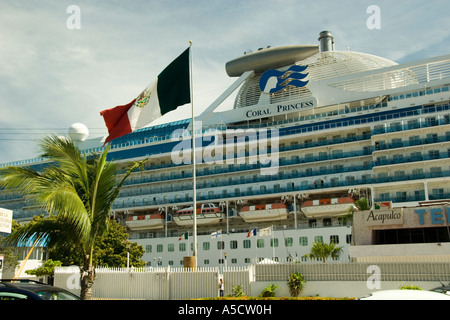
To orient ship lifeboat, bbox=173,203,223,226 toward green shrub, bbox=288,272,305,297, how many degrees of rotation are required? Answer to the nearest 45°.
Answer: approximately 90° to its left

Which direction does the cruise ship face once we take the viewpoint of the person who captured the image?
facing away from the viewer and to the left of the viewer

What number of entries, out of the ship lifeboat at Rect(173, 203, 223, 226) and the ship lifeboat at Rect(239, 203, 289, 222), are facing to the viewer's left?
2

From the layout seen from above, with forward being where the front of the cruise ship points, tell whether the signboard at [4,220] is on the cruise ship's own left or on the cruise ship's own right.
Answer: on the cruise ship's own left

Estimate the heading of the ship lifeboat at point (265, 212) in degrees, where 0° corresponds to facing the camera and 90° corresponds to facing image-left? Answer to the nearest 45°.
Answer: approximately 90°

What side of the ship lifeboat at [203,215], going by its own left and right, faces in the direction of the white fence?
left

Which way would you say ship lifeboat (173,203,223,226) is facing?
to the viewer's left

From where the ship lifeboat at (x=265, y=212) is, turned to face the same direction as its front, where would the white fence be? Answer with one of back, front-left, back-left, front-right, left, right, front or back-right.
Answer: left

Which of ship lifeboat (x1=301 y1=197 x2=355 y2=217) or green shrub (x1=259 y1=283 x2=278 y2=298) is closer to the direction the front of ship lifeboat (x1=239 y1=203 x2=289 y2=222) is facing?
the green shrub

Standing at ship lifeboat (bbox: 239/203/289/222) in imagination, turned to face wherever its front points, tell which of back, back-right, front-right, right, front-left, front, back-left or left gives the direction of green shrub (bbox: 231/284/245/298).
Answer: left

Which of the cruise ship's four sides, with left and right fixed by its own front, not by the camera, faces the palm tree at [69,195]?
left

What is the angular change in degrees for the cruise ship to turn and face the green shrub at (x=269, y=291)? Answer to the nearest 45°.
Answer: approximately 135° to its left
